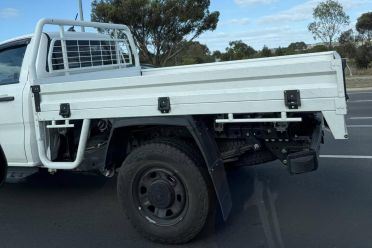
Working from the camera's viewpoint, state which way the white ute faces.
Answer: facing away from the viewer and to the left of the viewer

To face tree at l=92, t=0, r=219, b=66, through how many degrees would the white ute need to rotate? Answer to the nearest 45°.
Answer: approximately 45° to its right

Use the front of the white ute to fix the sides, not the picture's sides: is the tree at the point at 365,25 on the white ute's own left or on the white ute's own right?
on the white ute's own right

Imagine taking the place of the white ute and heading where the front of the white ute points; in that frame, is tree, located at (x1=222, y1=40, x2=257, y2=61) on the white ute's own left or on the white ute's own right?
on the white ute's own right

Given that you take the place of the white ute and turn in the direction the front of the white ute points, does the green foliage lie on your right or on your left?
on your right

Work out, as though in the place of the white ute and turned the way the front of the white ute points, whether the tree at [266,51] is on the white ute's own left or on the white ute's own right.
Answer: on the white ute's own right

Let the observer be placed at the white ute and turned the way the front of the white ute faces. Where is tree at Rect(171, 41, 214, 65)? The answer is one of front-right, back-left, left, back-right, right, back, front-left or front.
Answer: front-right

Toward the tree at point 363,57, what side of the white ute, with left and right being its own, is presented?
right
